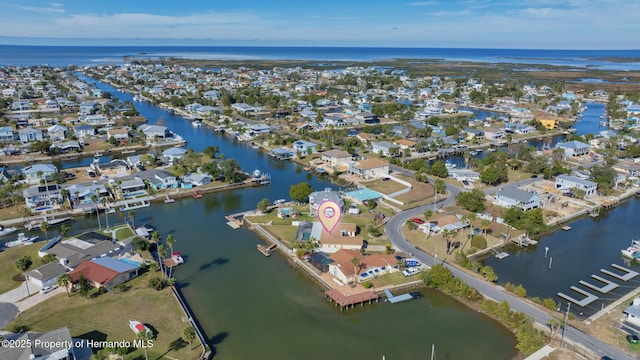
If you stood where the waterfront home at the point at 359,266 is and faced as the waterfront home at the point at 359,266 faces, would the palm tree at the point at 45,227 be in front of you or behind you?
behind

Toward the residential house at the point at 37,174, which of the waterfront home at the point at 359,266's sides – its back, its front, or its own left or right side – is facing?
back

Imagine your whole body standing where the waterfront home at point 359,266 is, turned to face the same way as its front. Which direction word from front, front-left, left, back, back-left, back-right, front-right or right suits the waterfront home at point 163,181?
back

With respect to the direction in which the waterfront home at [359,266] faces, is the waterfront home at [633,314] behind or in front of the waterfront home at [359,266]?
in front

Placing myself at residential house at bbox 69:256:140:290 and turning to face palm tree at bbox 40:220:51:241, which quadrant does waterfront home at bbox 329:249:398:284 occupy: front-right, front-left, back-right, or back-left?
back-right

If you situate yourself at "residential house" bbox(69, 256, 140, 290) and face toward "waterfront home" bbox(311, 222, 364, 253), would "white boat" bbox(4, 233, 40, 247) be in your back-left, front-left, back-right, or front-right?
back-left

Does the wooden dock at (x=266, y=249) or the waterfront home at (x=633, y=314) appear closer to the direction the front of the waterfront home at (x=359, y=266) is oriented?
the waterfront home

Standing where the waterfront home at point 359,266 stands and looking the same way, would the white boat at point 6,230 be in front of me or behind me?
behind
